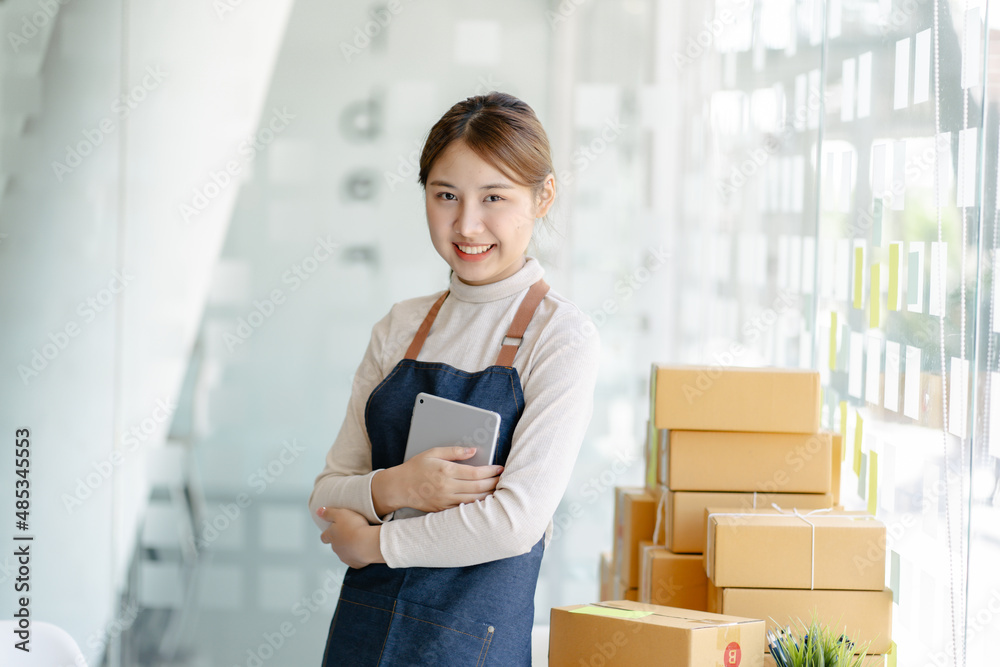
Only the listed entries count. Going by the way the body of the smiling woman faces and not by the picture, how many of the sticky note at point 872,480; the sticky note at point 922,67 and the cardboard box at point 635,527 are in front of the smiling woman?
0

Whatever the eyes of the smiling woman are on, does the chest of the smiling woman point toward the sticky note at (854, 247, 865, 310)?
no

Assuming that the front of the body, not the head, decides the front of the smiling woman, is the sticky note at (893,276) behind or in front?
behind

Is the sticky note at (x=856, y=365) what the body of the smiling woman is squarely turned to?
no

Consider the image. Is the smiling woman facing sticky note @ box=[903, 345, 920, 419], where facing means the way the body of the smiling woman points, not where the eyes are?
no

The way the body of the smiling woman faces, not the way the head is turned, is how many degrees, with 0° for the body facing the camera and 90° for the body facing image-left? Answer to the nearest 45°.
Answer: approximately 45°
